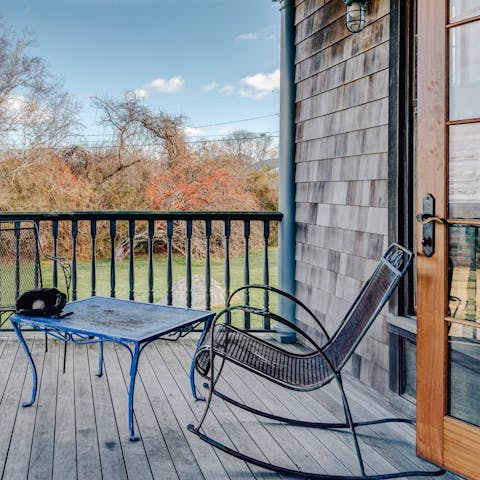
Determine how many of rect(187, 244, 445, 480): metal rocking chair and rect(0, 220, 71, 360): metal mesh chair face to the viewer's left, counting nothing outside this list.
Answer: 1

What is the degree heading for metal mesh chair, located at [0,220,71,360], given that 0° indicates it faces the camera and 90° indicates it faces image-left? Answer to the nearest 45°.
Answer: approximately 315°

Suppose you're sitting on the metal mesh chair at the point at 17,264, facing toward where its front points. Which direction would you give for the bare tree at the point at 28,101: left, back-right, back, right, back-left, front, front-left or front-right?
back-left

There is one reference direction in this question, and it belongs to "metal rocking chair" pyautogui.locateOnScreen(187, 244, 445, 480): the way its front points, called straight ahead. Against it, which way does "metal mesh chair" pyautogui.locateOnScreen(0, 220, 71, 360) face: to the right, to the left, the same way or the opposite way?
the opposite way

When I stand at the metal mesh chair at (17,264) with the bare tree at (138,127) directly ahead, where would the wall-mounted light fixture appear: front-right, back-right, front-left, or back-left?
back-right

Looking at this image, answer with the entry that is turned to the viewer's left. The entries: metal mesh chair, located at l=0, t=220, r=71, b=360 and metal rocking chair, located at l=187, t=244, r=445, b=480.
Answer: metal rocking chair, located at l=187, t=244, r=445, b=480

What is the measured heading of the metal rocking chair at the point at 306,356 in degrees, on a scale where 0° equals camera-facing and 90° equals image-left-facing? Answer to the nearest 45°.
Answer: approximately 90°

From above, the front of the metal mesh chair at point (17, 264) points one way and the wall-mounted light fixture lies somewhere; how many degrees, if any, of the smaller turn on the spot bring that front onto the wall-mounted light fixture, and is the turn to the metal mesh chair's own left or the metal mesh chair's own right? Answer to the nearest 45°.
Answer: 0° — it already faces it

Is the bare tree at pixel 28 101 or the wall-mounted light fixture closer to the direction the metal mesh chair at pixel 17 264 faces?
the wall-mounted light fixture

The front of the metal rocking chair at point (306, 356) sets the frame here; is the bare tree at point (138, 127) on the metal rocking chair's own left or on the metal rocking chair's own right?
on the metal rocking chair's own right

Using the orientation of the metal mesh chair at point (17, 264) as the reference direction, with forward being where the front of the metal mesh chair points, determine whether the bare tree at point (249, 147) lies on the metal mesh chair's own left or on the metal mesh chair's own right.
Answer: on the metal mesh chair's own left
